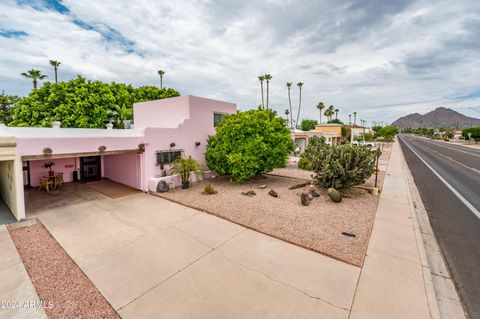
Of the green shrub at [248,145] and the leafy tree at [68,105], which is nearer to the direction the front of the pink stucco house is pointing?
the green shrub

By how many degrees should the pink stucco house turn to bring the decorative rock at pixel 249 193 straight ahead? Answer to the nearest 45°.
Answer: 0° — it already faces it

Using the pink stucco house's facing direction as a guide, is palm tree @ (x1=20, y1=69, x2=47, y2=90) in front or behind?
behind

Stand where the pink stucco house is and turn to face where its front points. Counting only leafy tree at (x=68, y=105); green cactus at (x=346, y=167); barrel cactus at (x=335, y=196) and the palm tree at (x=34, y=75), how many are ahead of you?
2

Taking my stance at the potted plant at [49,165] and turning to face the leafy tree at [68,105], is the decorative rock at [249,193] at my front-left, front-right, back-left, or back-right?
back-right

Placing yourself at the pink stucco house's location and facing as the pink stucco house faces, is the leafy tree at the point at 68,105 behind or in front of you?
behind

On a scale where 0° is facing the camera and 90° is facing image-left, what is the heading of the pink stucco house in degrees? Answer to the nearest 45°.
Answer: approximately 315°
